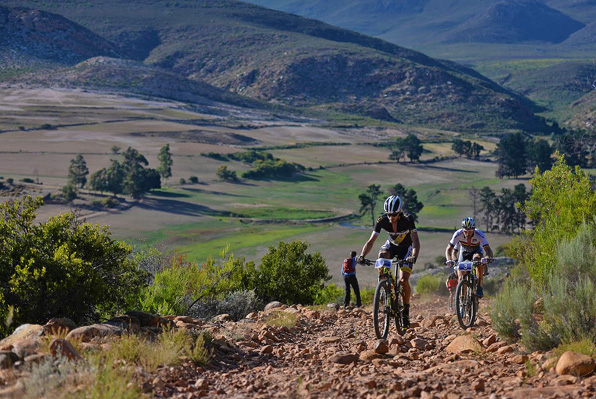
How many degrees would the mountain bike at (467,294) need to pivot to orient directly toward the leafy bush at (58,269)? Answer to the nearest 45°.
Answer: approximately 90° to its right

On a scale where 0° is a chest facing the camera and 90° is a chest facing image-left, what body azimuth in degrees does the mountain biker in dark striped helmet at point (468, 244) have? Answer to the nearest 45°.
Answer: approximately 0°

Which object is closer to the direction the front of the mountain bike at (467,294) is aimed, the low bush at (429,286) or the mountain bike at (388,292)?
the mountain bike

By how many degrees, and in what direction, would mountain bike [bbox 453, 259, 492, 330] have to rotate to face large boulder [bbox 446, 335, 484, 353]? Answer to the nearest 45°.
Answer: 0° — it already faces it

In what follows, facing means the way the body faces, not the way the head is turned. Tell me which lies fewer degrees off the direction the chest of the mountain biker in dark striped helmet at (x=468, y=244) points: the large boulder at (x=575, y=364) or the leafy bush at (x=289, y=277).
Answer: the large boulder
